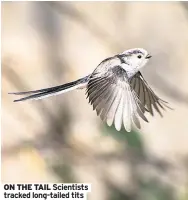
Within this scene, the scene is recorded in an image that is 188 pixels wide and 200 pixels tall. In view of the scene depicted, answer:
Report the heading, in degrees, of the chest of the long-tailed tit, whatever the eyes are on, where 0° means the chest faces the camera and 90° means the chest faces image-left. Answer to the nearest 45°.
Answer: approximately 270°
